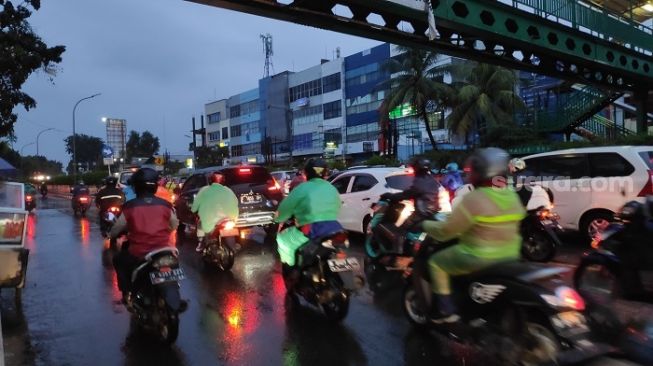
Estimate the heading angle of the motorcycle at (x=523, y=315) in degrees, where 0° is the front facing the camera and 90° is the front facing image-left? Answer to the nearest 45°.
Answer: approximately 135°

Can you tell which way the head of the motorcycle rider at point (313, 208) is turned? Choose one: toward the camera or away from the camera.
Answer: away from the camera

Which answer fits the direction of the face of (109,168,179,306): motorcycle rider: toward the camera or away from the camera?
away from the camera

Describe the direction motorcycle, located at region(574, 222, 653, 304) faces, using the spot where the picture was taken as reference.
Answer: facing to the left of the viewer

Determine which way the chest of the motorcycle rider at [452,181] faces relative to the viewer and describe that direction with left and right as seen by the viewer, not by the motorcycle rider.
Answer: facing away from the viewer

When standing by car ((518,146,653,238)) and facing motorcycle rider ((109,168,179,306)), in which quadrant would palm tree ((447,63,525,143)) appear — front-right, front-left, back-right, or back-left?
back-right
